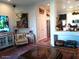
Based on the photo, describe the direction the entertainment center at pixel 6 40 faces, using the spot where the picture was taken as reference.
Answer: facing the viewer and to the right of the viewer
